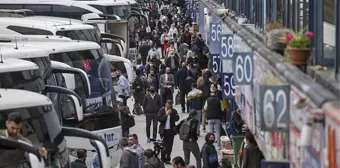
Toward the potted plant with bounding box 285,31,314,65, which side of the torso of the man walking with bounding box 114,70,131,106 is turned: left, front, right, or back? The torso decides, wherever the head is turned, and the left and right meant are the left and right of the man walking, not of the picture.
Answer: left

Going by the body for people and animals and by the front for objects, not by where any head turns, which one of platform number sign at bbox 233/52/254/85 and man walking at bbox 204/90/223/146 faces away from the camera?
the man walking

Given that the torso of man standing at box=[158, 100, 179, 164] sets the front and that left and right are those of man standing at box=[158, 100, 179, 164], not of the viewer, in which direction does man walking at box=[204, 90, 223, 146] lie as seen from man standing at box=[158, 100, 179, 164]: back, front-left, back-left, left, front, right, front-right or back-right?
back-left

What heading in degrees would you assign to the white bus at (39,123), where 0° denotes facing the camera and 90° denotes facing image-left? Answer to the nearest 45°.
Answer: approximately 315°
